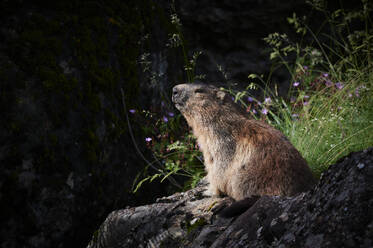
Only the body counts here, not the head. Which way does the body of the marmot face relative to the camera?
to the viewer's left
